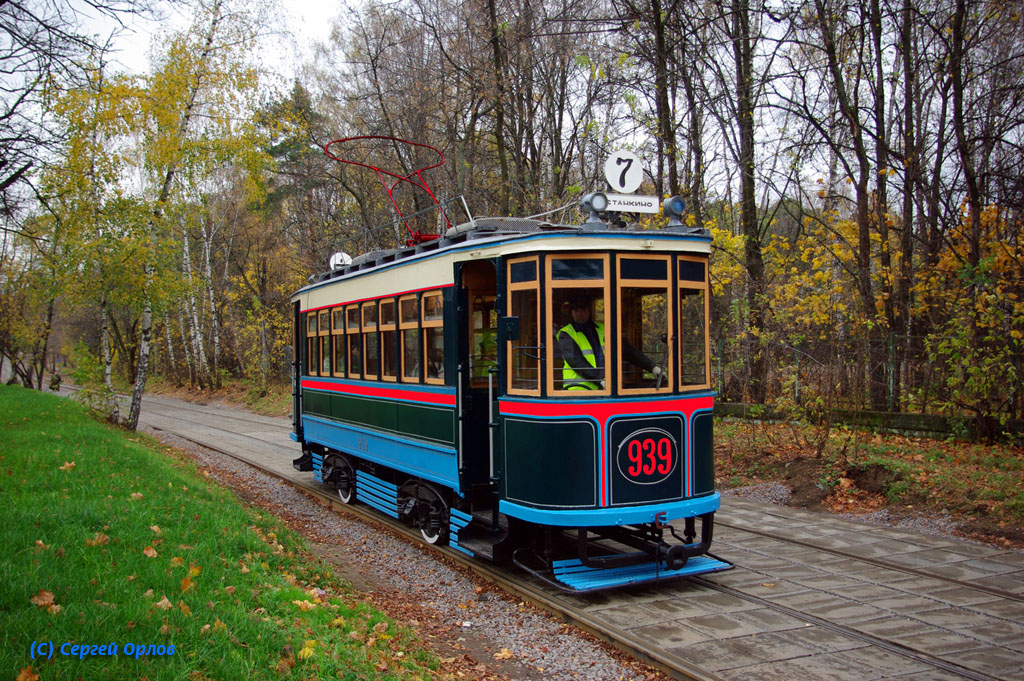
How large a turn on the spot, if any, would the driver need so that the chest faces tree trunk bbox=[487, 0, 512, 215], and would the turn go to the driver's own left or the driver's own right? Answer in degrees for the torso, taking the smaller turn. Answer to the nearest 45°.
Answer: approximately 135° to the driver's own left

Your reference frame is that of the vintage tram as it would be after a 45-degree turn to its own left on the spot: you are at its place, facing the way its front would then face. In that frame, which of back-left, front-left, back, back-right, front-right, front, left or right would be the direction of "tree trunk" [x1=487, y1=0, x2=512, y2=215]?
left

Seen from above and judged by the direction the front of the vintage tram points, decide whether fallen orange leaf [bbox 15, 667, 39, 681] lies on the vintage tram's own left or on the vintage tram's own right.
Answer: on the vintage tram's own right

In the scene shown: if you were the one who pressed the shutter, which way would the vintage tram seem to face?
facing the viewer and to the right of the viewer

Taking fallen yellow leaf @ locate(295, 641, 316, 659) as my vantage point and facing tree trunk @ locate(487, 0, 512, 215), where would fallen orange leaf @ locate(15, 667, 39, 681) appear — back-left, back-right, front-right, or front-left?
back-left

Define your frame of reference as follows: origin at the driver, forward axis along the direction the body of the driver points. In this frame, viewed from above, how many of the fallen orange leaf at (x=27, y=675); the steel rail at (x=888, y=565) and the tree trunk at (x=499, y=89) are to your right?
1

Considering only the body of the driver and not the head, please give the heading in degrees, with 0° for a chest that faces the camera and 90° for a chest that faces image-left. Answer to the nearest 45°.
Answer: approximately 315°
